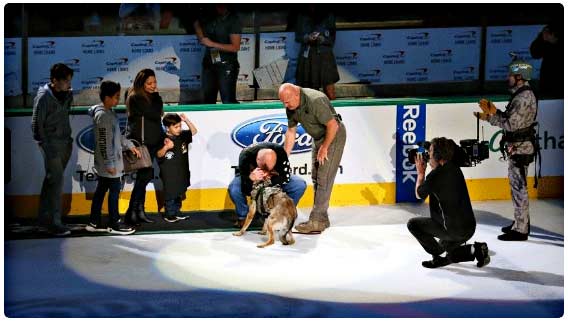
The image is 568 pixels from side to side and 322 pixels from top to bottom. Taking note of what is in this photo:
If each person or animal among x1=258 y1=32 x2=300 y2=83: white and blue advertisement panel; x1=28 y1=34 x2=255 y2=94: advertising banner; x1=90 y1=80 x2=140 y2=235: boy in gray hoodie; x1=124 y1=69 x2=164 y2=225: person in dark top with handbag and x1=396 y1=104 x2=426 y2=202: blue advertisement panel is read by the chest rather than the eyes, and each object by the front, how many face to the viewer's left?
0

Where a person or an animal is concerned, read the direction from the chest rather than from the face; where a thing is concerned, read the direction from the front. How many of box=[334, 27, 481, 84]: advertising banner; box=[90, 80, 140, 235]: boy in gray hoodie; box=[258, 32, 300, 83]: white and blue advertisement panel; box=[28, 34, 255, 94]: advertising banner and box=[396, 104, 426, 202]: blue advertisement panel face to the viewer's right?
1

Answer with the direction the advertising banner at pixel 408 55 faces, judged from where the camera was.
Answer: facing the viewer

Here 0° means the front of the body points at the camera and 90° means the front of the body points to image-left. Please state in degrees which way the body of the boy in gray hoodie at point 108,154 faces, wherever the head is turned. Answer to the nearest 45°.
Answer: approximately 270°

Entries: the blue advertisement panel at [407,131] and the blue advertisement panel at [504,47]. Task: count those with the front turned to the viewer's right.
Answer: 0

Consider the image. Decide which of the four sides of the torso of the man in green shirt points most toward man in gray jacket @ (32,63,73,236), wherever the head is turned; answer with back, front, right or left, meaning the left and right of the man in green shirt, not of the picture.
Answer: front

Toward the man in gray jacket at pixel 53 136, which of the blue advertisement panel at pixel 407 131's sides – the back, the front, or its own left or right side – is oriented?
right

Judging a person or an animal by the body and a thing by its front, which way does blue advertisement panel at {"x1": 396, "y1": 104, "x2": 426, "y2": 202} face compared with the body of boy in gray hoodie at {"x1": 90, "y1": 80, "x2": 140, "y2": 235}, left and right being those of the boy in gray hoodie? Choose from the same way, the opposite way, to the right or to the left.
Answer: to the right

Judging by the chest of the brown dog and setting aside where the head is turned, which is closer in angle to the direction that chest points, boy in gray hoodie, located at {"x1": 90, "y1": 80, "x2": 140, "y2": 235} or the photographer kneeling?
the boy in gray hoodie

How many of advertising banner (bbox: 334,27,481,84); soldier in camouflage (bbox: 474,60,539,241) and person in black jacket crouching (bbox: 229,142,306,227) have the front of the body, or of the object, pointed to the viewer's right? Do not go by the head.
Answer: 0

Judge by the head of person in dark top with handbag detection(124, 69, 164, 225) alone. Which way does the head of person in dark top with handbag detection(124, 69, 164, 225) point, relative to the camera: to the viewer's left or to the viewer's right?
to the viewer's right

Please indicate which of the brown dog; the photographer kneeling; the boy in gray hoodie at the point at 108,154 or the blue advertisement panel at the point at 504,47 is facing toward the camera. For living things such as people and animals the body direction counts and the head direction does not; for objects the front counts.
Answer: the blue advertisement panel

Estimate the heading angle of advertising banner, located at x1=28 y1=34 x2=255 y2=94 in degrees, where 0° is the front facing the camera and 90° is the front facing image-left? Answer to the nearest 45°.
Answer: approximately 0°

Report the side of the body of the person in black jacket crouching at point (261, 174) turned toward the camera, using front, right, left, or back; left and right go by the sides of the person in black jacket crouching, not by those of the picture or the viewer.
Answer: front

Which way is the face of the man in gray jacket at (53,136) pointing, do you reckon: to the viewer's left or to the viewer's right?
to the viewer's right
